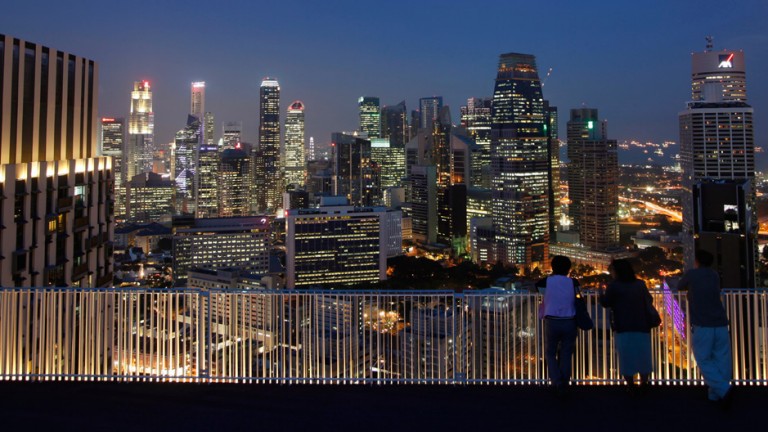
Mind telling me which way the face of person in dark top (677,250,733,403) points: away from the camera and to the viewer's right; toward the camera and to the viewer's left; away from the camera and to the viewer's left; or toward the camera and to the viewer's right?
away from the camera and to the viewer's left

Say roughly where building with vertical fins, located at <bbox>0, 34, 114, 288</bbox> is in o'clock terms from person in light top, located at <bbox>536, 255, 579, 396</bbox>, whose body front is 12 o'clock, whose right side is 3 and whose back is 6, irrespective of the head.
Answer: The building with vertical fins is roughly at 10 o'clock from the person in light top.

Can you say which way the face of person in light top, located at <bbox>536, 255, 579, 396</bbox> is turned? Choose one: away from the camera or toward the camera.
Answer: away from the camera

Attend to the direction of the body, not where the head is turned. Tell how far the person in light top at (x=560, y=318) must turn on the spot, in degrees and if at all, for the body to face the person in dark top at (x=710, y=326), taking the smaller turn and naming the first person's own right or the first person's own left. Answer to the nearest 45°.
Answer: approximately 90° to the first person's own right

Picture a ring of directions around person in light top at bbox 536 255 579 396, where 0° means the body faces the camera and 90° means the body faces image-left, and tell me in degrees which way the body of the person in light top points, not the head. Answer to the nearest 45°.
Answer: approximately 180°

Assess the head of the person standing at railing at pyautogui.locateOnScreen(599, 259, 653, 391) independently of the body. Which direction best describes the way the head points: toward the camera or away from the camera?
away from the camera
